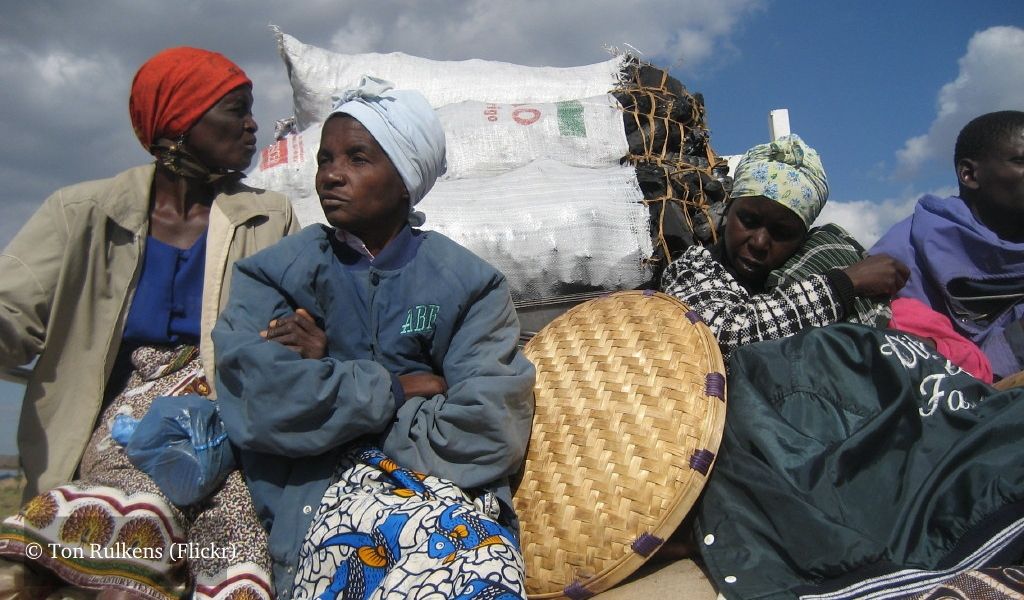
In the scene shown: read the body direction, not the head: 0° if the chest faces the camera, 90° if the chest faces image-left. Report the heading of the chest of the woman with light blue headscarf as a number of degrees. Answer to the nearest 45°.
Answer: approximately 0°

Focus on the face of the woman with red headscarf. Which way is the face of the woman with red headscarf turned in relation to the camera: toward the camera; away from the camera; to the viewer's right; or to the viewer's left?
to the viewer's right

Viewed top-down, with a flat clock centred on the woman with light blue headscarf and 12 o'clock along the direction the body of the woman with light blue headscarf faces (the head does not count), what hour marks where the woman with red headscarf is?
The woman with red headscarf is roughly at 4 o'clock from the woman with light blue headscarf.

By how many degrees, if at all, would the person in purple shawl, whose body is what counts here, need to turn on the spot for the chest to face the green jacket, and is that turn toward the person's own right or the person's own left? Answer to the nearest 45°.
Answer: approximately 45° to the person's own right

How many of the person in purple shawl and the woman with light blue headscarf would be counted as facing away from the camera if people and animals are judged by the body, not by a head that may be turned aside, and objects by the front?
0

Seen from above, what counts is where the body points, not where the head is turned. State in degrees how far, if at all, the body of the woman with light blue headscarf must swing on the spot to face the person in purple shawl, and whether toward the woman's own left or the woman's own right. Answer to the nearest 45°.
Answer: approximately 90° to the woman's own left

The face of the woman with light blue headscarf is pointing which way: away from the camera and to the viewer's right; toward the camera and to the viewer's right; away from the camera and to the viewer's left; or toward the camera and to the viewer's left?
toward the camera and to the viewer's left

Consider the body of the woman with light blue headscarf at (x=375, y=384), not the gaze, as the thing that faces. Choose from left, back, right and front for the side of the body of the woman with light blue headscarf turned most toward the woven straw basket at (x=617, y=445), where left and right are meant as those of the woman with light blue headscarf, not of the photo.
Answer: left
